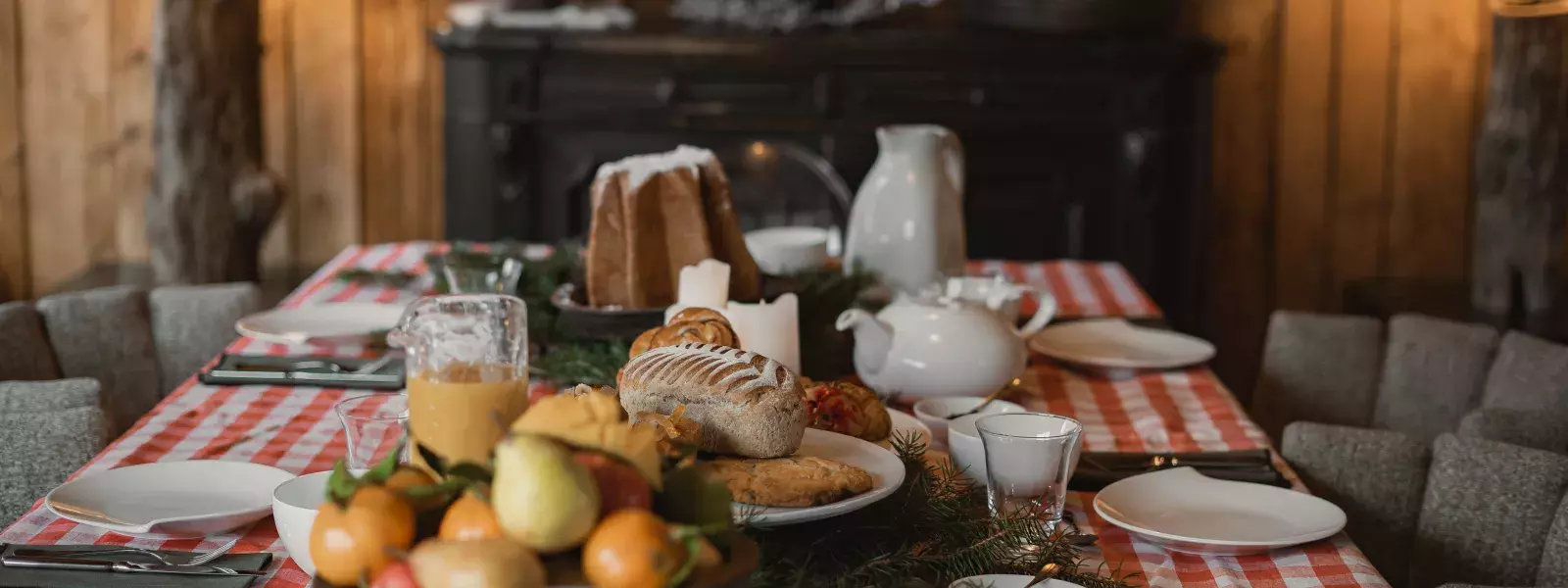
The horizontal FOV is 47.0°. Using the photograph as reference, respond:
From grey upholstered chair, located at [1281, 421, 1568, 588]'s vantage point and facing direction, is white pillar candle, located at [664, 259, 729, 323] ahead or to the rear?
ahead

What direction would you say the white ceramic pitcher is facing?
to the viewer's left

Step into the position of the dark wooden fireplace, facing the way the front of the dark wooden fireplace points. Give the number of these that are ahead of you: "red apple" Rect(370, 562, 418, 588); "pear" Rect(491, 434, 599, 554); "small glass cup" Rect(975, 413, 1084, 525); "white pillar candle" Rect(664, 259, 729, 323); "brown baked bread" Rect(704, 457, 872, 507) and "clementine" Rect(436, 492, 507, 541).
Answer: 6

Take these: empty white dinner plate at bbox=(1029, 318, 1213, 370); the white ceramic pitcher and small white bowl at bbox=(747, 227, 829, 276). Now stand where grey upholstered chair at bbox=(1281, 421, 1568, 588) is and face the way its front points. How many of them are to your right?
3

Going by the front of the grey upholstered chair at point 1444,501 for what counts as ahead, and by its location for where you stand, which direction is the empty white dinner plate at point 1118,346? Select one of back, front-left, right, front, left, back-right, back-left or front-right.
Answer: right

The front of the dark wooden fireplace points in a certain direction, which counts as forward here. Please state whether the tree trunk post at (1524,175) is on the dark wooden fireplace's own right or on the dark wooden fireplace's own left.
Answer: on the dark wooden fireplace's own left

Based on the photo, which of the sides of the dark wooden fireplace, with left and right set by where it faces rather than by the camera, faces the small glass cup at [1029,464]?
front

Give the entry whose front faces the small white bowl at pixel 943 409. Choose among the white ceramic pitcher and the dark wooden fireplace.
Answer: the dark wooden fireplace

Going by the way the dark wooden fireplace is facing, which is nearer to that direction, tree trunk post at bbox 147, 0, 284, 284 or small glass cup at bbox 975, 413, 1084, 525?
the small glass cup

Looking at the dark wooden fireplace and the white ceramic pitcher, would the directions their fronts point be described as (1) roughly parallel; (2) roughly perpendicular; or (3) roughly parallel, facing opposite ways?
roughly perpendicular

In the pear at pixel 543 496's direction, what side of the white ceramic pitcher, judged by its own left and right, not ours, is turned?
left

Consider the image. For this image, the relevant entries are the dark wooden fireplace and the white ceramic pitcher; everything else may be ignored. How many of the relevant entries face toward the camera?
1

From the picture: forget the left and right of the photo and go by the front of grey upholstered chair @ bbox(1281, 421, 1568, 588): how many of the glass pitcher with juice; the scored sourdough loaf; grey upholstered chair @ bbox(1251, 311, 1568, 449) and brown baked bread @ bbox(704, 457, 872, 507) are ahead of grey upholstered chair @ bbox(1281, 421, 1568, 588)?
3

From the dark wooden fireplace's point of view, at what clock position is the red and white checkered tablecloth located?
The red and white checkered tablecloth is roughly at 12 o'clock from the dark wooden fireplace.

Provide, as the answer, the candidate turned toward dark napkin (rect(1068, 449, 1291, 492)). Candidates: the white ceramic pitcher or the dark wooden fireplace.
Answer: the dark wooden fireplace

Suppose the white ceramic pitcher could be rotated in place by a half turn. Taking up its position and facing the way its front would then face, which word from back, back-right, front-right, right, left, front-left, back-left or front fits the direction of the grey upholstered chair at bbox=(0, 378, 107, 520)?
back-right
